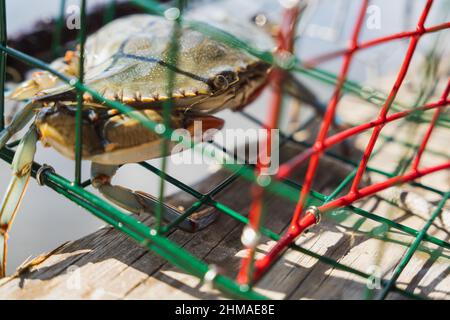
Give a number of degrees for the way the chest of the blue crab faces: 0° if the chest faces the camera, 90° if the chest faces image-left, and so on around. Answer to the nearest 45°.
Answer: approximately 315°
